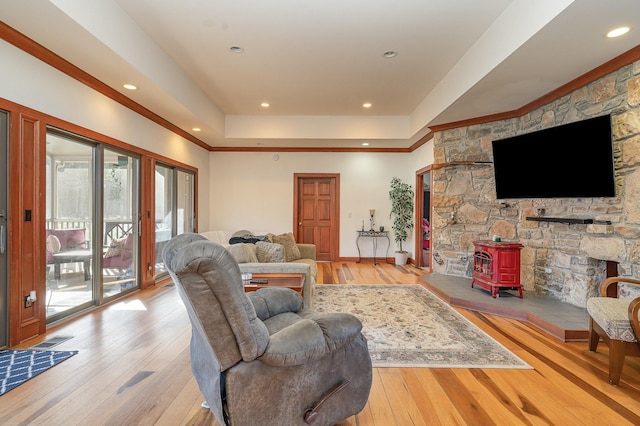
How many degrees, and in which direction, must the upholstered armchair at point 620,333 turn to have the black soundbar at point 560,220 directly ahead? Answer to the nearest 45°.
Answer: approximately 135° to its right

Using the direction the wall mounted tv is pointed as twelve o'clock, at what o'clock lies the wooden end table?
The wooden end table is roughly at 12 o'clock from the wall mounted tv.

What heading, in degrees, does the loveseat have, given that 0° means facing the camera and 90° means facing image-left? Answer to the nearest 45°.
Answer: approximately 315°

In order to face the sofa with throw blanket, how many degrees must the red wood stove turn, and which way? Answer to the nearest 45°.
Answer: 0° — it already faces it

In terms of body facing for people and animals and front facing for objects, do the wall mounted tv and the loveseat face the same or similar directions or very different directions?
very different directions

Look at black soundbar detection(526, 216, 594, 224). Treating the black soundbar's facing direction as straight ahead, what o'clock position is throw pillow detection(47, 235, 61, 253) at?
The throw pillow is roughly at 12 o'clock from the black soundbar.
